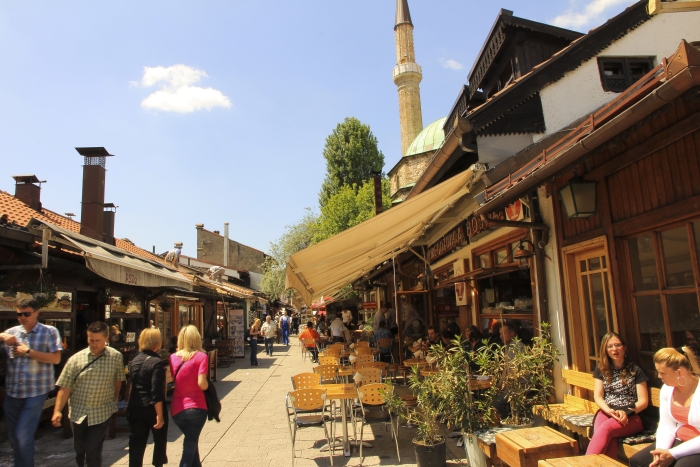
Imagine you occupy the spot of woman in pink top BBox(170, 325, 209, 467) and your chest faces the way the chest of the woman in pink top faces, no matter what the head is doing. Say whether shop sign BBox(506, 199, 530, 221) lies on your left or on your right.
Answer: on your right

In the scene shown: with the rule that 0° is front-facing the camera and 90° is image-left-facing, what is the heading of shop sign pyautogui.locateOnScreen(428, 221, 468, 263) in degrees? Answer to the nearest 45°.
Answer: approximately 45°

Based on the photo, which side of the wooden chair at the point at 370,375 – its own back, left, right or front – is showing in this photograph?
back

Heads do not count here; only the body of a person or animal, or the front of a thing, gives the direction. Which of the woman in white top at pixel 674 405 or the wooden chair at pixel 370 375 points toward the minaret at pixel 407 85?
the wooden chair

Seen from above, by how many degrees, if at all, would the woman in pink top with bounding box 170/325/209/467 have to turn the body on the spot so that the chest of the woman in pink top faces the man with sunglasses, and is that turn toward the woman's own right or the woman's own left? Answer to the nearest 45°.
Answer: approximately 90° to the woman's own left

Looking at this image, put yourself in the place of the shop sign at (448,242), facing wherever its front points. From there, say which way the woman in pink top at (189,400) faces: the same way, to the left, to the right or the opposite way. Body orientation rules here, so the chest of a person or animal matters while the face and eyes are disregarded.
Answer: to the right
